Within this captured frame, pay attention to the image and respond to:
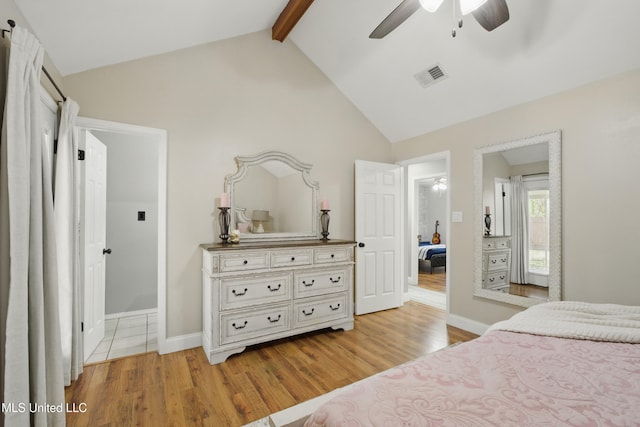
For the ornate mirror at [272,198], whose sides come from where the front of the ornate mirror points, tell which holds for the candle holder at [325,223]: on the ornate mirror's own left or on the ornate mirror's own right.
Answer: on the ornate mirror's own left

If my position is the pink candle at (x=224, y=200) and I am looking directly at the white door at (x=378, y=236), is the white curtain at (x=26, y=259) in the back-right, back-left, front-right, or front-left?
back-right

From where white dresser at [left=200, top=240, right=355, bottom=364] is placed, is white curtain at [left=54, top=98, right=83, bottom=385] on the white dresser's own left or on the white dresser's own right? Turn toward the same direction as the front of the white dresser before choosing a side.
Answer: on the white dresser's own right

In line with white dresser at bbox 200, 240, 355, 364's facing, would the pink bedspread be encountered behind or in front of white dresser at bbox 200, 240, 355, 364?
in front

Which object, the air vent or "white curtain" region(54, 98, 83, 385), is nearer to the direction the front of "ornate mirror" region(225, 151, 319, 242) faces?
the air vent

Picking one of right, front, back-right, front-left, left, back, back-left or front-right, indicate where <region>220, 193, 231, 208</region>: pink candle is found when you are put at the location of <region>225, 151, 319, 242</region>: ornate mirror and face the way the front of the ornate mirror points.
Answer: right

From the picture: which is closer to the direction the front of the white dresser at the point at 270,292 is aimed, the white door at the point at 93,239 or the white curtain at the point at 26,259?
the white curtain

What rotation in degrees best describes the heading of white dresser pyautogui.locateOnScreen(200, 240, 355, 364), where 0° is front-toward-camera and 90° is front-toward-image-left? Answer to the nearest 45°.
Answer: approximately 315°

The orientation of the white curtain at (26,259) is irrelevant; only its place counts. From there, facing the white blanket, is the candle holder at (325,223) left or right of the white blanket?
left

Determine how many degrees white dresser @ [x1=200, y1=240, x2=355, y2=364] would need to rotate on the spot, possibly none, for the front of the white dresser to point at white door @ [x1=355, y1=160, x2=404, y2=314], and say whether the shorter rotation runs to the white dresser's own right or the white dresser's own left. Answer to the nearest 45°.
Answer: approximately 90° to the white dresser's own left

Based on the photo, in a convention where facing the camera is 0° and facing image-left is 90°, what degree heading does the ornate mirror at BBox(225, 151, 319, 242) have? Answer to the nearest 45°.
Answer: approximately 315°
